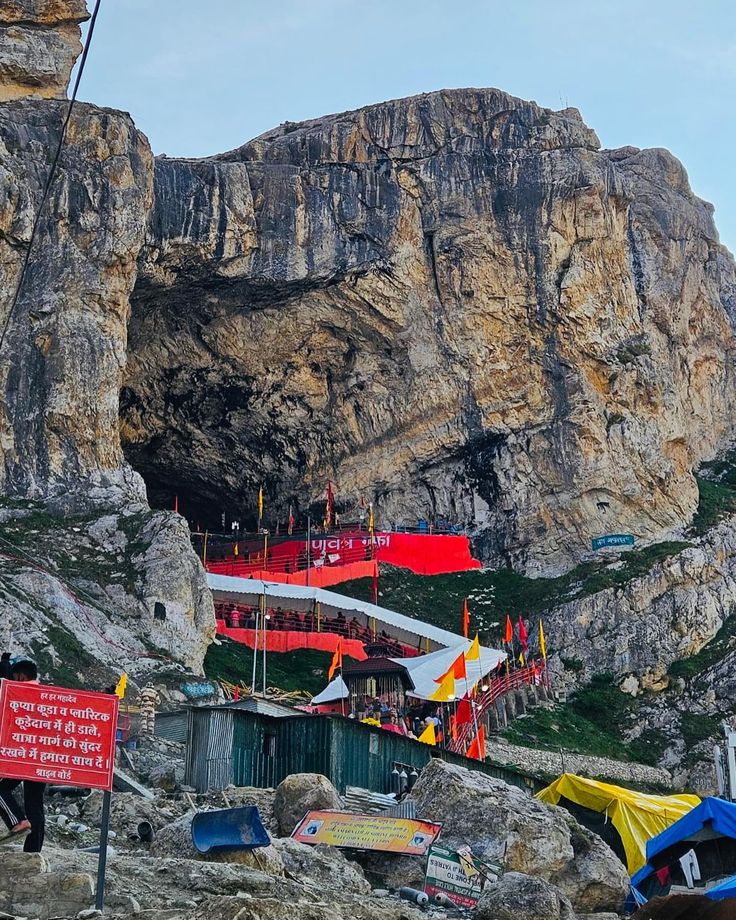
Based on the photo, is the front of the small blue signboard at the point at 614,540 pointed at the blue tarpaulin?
yes

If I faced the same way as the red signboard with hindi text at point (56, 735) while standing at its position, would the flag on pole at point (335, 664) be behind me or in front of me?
behind

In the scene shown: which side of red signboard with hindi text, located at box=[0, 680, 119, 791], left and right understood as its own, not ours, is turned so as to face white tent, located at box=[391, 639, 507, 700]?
back

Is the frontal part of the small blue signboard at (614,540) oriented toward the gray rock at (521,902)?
yes

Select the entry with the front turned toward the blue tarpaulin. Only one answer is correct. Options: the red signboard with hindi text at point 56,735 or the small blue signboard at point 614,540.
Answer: the small blue signboard

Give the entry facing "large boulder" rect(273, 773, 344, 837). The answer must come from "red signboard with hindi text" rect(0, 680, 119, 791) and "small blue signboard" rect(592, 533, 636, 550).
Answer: the small blue signboard

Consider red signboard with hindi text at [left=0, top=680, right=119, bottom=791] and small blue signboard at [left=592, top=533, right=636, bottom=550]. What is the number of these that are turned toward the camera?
2

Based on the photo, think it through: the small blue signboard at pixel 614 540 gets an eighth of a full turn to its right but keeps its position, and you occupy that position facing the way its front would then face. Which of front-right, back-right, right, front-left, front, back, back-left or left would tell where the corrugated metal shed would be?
front-left

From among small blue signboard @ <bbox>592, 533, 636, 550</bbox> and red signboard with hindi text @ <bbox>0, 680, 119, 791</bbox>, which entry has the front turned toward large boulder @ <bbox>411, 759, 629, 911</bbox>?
the small blue signboard

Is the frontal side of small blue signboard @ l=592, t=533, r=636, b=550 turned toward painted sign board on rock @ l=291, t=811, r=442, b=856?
yes

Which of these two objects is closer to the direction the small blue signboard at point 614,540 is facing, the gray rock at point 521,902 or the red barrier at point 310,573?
the gray rock

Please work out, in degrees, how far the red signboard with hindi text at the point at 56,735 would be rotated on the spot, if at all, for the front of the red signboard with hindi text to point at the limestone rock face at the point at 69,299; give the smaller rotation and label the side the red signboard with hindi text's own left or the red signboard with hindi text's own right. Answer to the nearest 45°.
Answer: approximately 180°

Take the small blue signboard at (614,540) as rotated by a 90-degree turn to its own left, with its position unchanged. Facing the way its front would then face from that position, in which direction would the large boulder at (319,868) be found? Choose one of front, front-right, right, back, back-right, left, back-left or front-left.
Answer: right

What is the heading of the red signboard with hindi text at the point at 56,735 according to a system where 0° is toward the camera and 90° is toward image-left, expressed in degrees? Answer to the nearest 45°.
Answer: approximately 0°

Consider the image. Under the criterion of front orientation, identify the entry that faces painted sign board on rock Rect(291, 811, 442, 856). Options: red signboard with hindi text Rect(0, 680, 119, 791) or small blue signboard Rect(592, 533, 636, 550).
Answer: the small blue signboard

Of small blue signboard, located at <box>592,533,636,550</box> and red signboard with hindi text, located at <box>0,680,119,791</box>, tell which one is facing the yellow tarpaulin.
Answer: the small blue signboard

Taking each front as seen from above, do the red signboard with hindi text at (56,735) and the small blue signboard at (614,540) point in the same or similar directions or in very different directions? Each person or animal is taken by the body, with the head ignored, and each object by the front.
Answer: same or similar directions

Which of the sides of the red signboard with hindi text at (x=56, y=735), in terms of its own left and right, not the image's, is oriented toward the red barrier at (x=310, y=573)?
back

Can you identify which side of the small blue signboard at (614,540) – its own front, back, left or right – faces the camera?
front
